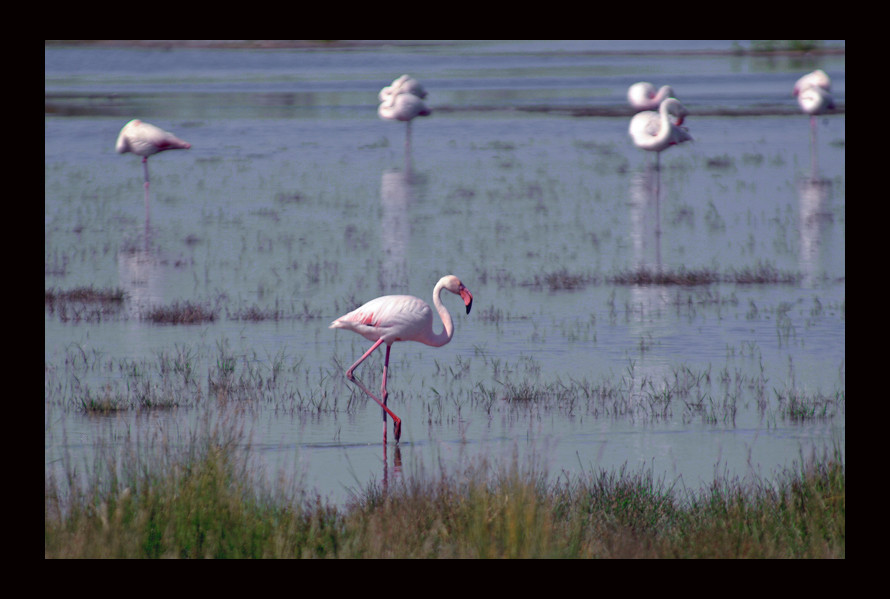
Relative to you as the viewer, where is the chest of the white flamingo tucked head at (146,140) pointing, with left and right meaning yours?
facing to the left of the viewer

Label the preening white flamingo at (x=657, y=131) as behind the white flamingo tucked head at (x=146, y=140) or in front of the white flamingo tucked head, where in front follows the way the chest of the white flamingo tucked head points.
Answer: behind

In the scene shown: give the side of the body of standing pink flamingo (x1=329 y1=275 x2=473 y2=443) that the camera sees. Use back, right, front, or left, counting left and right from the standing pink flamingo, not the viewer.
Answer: right

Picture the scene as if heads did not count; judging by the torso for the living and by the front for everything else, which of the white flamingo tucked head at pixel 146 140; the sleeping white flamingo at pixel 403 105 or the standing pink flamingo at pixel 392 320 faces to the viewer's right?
the standing pink flamingo

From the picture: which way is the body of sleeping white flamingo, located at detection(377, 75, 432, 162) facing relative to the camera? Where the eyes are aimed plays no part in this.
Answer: to the viewer's left

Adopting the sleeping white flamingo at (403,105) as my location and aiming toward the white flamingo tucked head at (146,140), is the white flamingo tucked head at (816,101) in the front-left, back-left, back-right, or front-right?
back-left

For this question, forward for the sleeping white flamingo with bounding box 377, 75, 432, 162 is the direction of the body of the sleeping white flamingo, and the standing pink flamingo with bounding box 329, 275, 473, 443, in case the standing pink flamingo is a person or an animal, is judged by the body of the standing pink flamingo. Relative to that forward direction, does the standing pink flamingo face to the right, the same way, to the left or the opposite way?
the opposite way

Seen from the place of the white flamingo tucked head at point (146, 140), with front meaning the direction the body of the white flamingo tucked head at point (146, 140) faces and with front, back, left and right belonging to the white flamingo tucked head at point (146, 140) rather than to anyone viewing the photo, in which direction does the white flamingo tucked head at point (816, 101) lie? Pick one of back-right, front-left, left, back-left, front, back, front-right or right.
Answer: back

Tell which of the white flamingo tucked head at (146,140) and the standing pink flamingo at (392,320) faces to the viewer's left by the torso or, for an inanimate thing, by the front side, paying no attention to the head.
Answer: the white flamingo tucked head

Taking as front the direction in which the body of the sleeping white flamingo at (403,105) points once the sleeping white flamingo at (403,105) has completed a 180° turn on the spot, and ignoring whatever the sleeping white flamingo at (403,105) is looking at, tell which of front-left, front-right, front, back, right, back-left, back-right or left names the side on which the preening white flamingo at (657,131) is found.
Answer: front-right

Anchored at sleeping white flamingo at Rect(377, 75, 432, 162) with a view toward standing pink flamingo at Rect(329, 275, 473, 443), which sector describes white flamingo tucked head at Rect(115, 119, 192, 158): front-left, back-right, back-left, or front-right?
front-right

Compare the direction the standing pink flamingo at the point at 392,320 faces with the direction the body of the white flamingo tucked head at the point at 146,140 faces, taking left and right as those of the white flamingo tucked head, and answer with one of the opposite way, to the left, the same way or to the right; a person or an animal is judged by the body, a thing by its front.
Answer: the opposite way

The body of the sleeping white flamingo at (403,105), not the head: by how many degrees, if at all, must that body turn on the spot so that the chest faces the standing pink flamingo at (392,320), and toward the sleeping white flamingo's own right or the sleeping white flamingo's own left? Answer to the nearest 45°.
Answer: approximately 90° to the sleeping white flamingo's own left

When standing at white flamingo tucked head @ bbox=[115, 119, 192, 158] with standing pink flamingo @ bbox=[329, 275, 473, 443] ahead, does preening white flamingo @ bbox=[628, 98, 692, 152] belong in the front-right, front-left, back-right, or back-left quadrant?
front-left

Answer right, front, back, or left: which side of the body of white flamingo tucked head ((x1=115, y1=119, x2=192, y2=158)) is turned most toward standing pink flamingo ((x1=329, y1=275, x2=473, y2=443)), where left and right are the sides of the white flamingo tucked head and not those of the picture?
left

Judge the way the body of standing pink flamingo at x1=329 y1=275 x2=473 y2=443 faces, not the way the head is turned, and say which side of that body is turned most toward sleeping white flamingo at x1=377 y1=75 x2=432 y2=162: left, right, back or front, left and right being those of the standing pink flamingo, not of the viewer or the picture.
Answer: left
